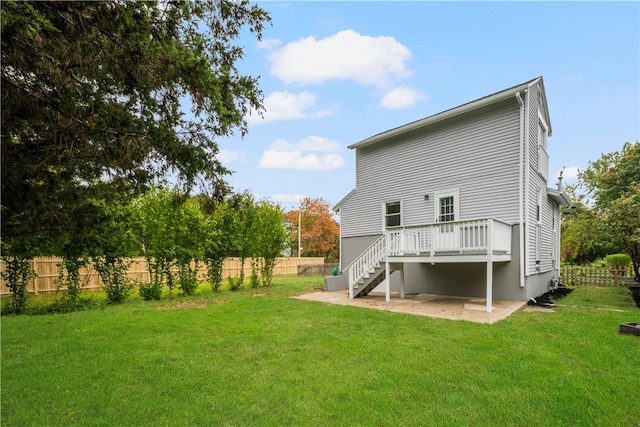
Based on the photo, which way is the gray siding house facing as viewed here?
away from the camera

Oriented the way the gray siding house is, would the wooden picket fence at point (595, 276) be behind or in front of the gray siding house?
in front

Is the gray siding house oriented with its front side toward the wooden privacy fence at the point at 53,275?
no

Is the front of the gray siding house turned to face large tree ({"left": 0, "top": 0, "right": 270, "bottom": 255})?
no

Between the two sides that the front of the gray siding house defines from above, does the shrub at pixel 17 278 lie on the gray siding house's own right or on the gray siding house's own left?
on the gray siding house's own left

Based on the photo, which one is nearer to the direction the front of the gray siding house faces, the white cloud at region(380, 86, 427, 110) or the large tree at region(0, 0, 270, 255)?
the white cloud
